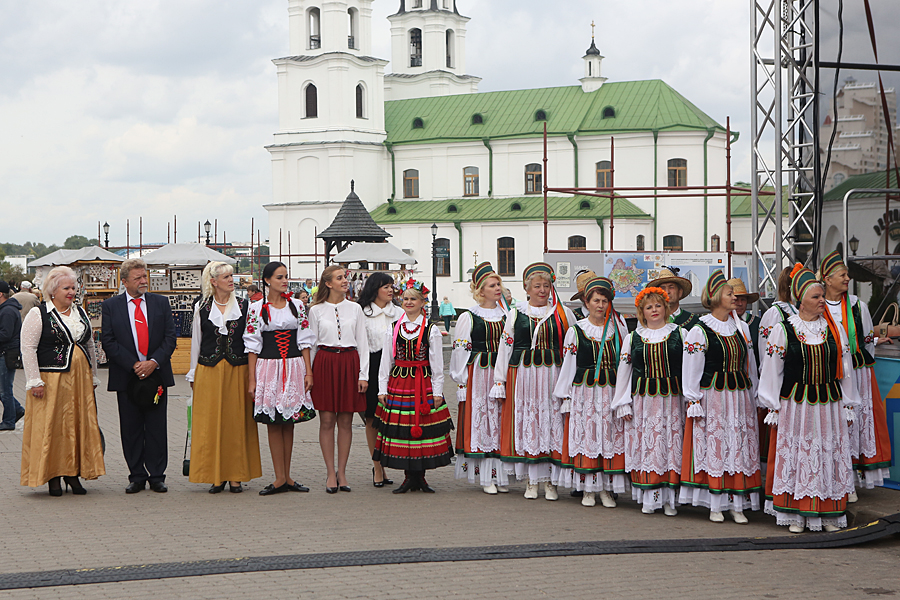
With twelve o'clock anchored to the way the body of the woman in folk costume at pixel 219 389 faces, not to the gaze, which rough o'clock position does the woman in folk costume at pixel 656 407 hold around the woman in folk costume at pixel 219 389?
the woman in folk costume at pixel 656 407 is roughly at 10 o'clock from the woman in folk costume at pixel 219 389.

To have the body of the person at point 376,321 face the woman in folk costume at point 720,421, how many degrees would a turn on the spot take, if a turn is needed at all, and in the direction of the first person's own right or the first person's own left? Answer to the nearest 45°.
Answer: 0° — they already face them

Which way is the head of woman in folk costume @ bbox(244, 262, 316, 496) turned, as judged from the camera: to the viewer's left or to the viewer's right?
to the viewer's right

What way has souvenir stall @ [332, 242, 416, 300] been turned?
toward the camera

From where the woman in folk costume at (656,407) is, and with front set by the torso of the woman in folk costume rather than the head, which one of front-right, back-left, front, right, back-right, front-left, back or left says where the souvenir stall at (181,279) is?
back-right

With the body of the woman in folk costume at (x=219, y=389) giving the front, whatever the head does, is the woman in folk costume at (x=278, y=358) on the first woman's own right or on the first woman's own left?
on the first woman's own left

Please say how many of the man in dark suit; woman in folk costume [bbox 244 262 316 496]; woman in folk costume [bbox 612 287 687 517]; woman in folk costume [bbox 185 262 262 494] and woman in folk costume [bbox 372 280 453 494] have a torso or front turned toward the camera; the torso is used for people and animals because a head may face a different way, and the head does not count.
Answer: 5

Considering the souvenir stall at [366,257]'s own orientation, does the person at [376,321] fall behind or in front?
in front

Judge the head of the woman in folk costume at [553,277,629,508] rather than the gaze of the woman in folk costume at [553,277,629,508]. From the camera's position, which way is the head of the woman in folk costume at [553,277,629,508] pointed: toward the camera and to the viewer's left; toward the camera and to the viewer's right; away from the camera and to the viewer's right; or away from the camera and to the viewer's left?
toward the camera and to the viewer's left

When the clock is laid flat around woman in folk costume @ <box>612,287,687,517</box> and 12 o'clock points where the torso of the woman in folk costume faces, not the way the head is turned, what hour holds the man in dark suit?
The man in dark suit is roughly at 3 o'clock from the woman in folk costume.

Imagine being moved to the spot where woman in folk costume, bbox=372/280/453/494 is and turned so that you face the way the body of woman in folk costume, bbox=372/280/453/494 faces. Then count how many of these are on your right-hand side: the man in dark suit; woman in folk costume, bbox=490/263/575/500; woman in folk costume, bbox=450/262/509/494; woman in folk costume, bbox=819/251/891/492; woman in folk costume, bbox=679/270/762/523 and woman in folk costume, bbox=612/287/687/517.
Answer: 1

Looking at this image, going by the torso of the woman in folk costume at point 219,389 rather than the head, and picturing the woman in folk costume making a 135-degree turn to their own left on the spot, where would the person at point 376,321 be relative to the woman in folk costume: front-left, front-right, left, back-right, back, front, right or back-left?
front-right

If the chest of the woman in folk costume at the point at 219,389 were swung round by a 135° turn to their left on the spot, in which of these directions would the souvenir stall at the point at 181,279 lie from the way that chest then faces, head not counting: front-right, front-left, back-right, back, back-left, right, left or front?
front-left

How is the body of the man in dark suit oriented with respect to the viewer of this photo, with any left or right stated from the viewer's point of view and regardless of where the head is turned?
facing the viewer
